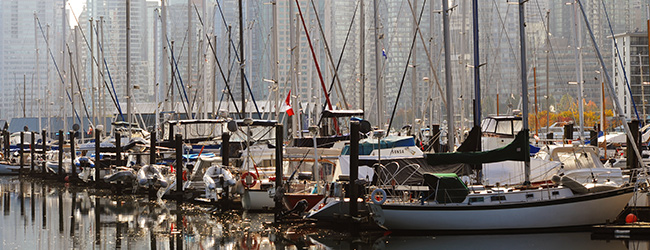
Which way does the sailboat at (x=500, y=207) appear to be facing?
to the viewer's right

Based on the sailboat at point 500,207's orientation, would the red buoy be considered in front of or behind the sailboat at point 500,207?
in front

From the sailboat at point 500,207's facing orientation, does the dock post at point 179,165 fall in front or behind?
behind

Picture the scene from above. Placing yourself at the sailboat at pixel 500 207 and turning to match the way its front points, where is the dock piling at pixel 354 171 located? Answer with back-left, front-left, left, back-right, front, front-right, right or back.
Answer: back
